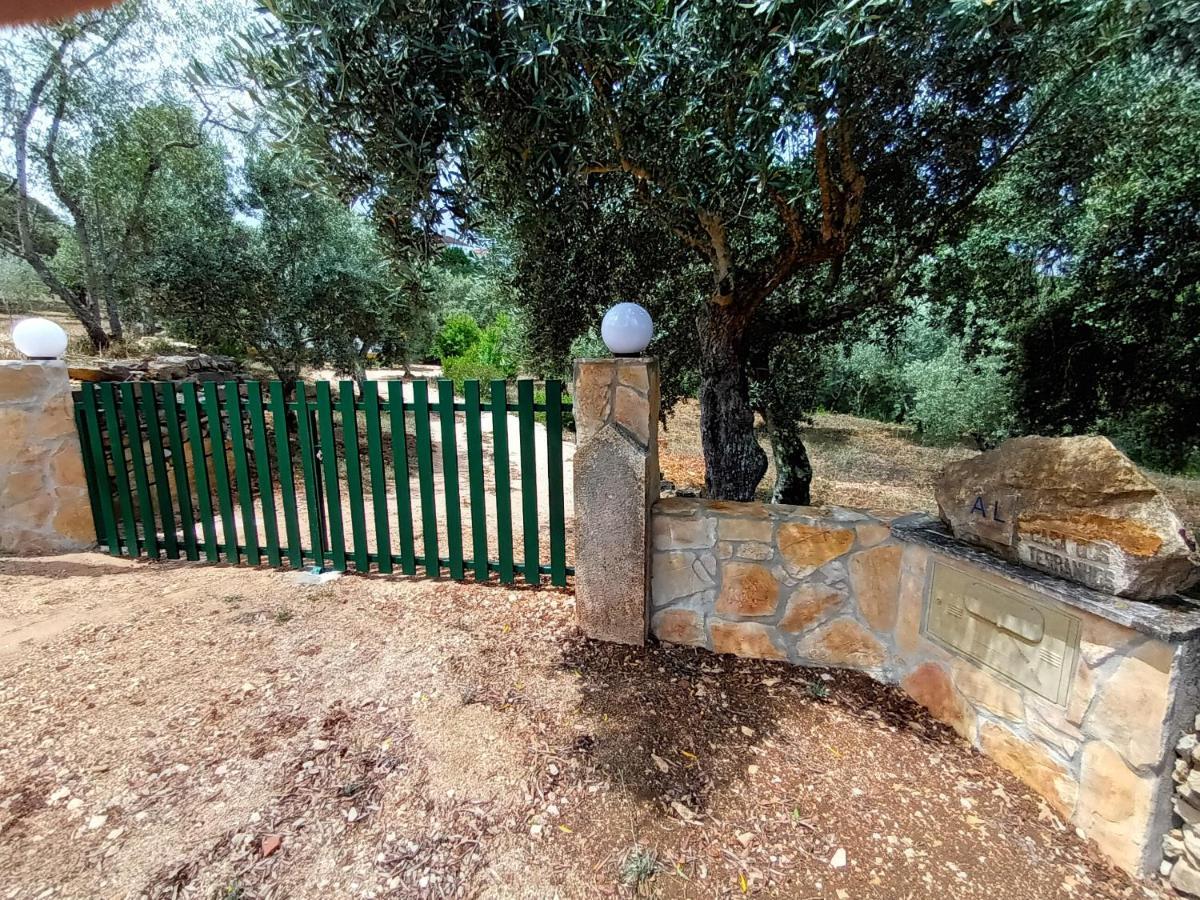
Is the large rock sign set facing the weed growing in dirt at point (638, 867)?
yes

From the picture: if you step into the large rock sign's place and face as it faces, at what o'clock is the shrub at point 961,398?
The shrub is roughly at 4 o'clock from the large rock sign.

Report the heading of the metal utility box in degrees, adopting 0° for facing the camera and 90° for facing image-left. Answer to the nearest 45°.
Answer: approximately 45°

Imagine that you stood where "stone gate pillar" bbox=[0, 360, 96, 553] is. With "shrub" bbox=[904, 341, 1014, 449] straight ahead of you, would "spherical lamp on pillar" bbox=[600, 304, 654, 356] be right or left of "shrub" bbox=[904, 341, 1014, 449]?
right

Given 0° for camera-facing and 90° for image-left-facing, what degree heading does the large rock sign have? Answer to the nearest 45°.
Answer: approximately 45°
